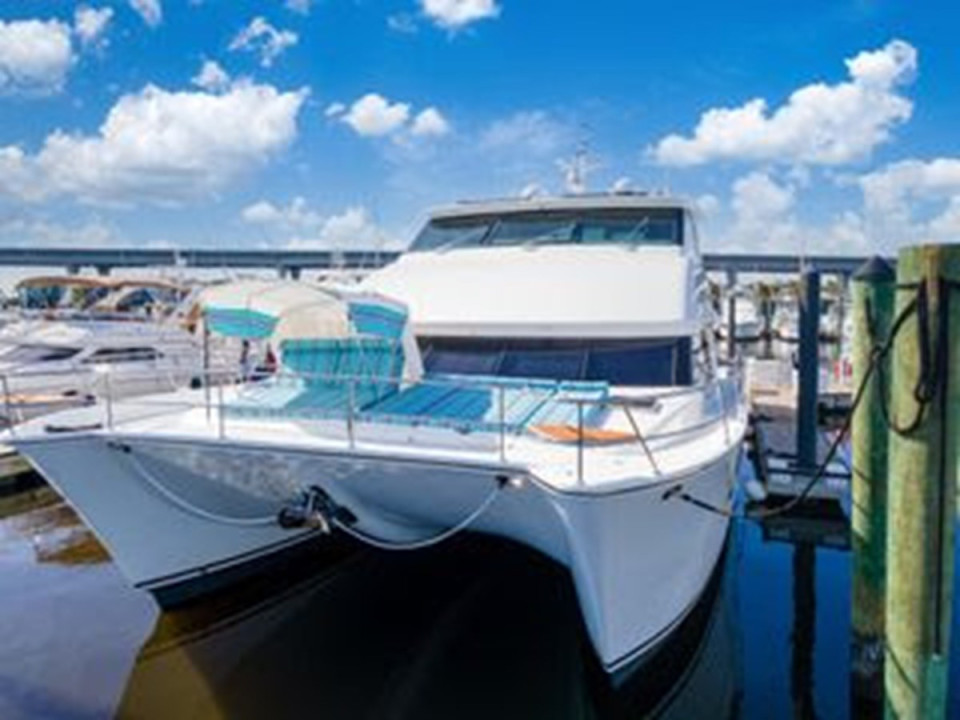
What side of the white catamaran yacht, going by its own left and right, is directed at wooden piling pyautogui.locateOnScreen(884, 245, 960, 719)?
left

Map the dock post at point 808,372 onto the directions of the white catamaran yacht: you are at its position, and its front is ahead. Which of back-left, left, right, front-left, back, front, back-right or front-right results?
left

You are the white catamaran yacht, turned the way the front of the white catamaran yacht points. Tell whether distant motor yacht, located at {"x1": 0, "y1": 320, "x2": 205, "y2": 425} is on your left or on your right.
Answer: on your right

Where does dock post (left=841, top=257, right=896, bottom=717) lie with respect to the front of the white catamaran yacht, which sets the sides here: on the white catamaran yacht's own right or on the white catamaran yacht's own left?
on the white catamaran yacht's own left

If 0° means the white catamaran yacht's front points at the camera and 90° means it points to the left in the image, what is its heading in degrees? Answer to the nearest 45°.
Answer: approximately 45°

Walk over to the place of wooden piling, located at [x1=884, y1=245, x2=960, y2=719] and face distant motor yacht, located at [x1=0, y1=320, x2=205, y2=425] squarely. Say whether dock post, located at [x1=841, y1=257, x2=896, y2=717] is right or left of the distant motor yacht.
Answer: right
